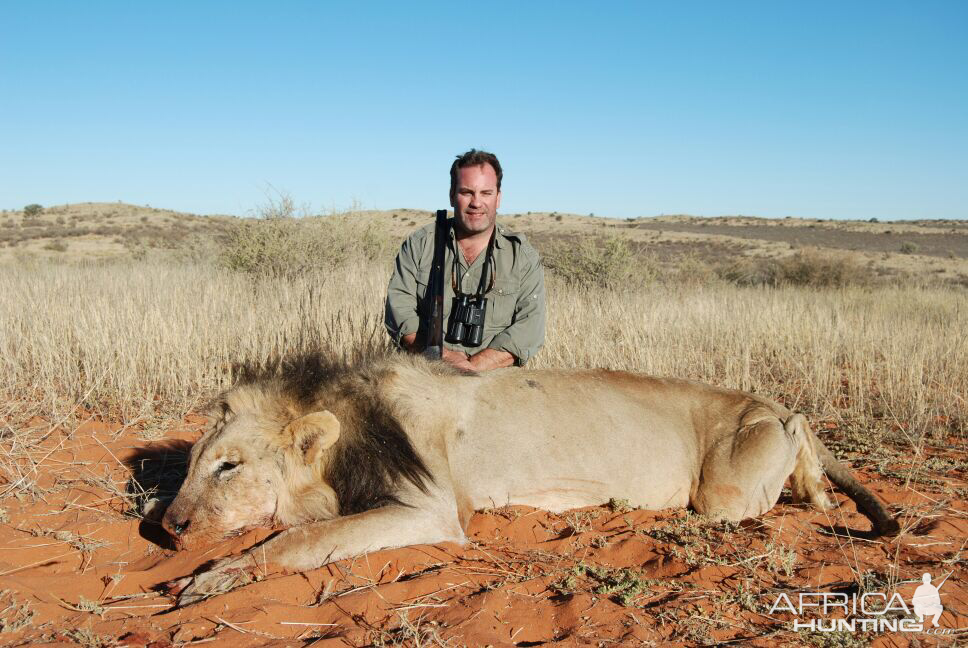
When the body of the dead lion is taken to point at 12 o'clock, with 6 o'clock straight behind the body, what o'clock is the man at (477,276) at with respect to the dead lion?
The man is roughly at 3 o'clock from the dead lion.

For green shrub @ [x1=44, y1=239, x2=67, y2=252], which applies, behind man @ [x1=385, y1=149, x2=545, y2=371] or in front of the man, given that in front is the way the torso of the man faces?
behind

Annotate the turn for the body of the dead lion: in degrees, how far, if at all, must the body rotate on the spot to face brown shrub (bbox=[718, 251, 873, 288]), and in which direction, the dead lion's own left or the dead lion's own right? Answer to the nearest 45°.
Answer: approximately 135° to the dead lion's own right

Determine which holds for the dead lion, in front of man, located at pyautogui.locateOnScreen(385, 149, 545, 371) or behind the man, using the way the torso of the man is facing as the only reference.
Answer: in front

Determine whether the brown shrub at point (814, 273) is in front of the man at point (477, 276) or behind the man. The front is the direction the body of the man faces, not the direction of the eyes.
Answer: behind

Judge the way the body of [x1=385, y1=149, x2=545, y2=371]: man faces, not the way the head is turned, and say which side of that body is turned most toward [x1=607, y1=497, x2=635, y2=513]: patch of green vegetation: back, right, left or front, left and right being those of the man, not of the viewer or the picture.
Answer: front

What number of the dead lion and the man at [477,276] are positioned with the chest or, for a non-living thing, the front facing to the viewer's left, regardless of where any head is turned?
1

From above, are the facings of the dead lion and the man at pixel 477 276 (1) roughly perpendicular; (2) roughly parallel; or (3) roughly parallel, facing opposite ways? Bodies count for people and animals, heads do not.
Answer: roughly perpendicular

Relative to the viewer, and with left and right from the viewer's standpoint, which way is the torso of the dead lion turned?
facing to the left of the viewer

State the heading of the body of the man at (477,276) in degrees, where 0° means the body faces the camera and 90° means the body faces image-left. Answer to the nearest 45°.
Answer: approximately 0°
